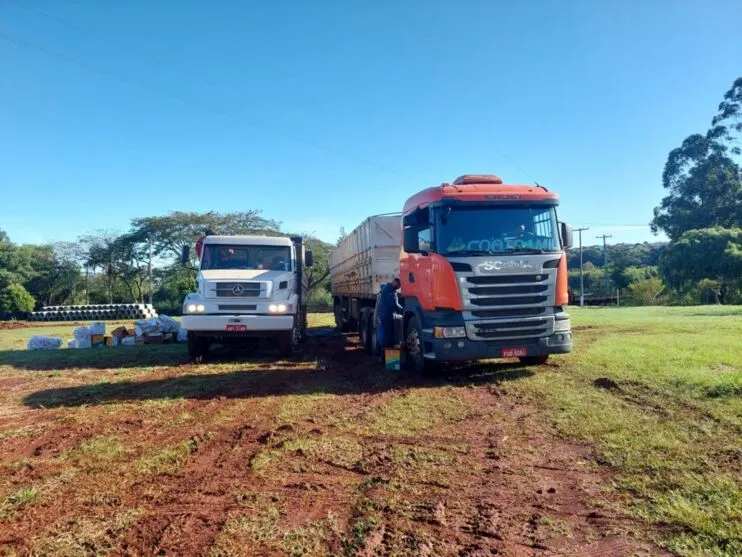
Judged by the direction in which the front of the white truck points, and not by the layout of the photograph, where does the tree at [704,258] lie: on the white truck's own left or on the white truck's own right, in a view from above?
on the white truck's own left

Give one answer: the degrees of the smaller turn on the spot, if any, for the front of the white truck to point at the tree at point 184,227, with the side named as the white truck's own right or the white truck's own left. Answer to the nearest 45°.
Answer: approximately 180°

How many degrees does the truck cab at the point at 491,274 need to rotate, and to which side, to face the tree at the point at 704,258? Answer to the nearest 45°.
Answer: approximately 90° to its left

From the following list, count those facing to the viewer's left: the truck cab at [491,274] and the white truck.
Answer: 0

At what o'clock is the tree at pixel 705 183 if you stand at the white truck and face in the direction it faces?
The tree is roughly at 8 o'clock from the white truck.

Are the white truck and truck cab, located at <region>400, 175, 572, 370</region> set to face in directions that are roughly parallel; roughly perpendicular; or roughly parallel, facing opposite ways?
roughly parallel

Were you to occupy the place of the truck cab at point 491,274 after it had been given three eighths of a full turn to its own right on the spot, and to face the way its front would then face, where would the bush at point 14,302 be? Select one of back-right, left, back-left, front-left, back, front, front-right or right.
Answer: front-right

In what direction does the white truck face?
toward the camera

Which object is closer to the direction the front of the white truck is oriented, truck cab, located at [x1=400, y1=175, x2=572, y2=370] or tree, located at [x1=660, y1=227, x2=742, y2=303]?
the truck cab

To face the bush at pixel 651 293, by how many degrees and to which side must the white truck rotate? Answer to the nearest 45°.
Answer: approximately 135° to its left

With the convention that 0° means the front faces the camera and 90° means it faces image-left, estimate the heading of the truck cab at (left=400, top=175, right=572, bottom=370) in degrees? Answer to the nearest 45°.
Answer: approximately 315°

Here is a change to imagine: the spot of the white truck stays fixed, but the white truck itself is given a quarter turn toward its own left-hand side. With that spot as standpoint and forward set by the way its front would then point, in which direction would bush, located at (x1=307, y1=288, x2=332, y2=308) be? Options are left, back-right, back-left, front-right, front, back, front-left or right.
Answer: left

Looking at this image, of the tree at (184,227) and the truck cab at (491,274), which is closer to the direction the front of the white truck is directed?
the truck cab

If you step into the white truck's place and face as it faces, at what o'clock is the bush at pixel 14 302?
The bush is roughly at 5 o'clock from the white truck.
